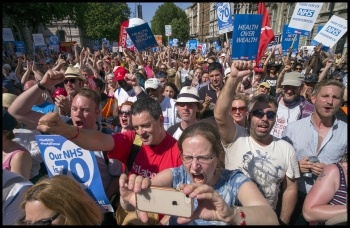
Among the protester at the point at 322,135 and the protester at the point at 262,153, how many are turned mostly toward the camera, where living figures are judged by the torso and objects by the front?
2

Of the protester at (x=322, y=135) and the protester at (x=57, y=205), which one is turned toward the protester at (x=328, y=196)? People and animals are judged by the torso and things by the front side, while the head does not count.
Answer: the protester at (x=322, y=135)

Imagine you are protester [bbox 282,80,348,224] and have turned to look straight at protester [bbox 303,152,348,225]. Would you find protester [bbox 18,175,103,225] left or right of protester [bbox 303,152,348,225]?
right

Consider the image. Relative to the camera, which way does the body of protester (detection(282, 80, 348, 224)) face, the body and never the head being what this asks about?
toward the camera

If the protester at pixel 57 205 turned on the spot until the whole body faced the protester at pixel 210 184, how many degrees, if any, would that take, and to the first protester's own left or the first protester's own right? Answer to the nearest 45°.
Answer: approximately 90° to the first protester's own left

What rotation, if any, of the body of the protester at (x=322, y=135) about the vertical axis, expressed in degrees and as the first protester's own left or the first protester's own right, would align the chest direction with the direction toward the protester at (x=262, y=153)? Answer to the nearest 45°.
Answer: approximately 45° to the first protester's own right

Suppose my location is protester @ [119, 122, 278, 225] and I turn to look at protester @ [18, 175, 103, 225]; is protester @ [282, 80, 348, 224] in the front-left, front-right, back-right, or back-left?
back-right

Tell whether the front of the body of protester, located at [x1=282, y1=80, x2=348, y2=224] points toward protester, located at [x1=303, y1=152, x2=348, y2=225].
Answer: yes

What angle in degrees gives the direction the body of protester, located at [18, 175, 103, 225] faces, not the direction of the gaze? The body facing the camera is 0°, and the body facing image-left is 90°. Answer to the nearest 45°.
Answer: approximately 45°

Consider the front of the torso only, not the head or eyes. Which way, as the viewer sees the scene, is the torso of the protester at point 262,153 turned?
toward the camera
